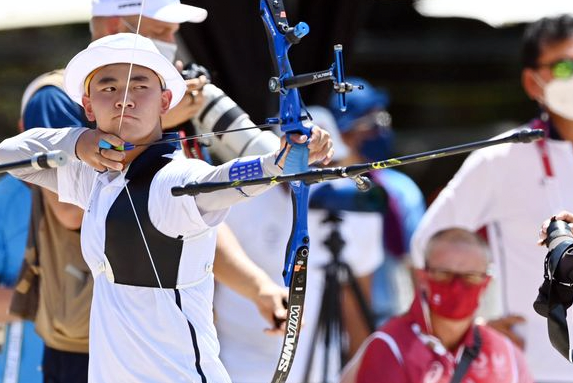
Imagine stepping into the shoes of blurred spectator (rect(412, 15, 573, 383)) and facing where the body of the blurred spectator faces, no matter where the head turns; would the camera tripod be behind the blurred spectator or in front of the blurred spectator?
behind

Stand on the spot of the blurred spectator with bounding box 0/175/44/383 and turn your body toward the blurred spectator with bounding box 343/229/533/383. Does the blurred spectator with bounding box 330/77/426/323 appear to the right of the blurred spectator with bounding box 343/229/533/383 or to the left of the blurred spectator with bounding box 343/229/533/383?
left

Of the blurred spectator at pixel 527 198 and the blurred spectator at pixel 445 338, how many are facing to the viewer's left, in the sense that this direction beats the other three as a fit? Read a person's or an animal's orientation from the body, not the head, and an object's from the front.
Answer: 0

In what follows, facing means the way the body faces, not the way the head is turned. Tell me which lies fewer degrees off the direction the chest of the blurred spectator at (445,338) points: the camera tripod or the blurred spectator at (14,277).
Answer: the blurred spectator

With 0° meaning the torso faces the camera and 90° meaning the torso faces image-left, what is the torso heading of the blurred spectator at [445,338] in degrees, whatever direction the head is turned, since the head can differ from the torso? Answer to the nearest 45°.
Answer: approximately 0°

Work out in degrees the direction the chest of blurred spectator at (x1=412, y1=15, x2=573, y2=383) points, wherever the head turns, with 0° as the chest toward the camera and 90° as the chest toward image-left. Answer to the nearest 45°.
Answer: approximately 315°

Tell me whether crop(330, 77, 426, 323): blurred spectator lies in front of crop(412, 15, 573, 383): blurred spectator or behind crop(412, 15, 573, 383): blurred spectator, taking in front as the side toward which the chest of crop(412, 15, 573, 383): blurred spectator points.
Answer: behind

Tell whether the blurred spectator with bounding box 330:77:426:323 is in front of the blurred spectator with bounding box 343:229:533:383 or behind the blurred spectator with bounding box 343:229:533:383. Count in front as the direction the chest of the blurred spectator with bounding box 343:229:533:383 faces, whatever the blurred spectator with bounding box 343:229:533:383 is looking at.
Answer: behind
